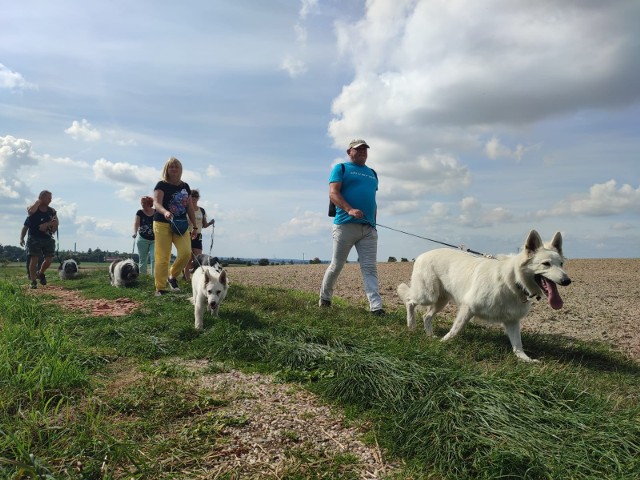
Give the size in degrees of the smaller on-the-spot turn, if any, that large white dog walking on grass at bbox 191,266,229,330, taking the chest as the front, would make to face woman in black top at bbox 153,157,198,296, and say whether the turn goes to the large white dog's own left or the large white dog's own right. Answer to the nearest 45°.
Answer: approximately 180°

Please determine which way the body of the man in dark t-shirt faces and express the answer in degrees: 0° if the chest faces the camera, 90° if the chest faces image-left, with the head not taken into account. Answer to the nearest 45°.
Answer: approximately 0°

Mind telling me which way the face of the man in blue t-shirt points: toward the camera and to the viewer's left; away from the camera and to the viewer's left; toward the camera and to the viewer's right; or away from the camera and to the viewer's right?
toward the camera and to the viewer's right

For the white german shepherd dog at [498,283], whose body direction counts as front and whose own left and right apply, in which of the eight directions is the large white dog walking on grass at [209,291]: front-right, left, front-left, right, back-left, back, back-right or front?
back-right

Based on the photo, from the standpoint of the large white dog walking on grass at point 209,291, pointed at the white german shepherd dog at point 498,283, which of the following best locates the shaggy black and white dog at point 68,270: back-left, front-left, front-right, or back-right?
back-left

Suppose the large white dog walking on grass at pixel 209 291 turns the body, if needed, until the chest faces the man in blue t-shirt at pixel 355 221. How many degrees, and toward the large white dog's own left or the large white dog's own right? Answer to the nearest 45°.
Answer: approximately 90° to the large white dog's own left

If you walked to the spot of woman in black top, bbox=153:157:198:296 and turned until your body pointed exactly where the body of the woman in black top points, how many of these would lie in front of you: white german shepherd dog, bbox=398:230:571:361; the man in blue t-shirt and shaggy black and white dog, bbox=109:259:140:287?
2

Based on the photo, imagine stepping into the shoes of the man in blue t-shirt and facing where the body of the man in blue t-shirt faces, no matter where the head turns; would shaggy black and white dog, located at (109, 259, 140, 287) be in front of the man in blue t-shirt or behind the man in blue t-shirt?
behind

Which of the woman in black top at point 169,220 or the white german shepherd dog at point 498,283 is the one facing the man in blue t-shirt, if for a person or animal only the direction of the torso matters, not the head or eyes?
the woman in black top

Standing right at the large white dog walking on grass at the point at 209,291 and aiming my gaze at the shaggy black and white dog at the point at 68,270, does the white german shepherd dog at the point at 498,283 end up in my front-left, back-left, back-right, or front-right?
back-right

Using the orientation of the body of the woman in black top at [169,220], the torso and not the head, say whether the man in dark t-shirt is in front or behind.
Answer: behind
